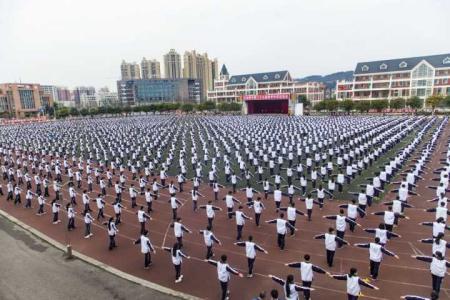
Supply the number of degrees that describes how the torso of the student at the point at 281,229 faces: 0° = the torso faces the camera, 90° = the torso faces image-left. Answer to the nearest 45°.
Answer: approximately 180°

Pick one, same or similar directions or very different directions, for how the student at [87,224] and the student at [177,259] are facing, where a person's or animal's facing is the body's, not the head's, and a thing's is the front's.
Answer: same or similar directions

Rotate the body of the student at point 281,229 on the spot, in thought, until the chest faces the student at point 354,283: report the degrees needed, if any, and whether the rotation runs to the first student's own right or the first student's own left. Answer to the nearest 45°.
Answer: approximately 135° to the first student's own right

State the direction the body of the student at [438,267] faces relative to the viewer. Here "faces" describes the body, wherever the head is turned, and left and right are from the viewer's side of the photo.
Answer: facing away from the viewer

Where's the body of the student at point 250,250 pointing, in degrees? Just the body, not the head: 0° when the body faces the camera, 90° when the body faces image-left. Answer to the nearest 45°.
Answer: approximately 180°

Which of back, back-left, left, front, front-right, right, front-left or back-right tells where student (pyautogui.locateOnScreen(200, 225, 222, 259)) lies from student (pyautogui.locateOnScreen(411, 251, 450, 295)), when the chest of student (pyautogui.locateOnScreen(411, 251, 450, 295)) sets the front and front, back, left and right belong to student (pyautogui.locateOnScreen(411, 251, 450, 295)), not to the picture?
left

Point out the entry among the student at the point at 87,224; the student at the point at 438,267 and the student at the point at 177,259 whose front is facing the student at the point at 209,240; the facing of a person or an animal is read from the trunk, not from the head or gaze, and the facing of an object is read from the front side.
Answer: the student at the point at 177,259

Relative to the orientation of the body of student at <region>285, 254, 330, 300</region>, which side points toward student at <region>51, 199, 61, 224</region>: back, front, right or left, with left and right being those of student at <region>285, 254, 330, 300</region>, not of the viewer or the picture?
left

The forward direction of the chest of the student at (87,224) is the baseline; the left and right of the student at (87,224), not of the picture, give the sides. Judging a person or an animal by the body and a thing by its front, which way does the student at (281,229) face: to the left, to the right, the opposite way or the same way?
the same way

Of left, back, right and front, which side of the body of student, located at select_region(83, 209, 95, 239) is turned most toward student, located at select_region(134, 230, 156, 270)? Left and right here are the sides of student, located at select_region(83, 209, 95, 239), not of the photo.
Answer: right

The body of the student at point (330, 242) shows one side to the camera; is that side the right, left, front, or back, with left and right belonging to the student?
back

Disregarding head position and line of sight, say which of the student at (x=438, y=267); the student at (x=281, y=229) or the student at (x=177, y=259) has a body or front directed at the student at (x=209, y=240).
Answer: the student at (x=177, y=259)

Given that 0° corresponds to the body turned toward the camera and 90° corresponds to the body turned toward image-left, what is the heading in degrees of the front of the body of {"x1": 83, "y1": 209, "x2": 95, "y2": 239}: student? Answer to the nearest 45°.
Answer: approximately 225°

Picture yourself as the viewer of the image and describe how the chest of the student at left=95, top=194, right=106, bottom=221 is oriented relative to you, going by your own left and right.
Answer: facing away from the viewer and to the right of the viewer

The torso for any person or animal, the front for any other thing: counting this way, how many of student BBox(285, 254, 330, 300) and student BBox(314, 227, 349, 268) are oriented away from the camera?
2

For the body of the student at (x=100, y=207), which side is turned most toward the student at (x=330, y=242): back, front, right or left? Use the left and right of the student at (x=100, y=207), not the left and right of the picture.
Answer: right

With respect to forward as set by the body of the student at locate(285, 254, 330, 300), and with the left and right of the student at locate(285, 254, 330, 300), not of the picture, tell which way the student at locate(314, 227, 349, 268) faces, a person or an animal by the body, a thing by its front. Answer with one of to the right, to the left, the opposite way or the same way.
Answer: the same way
